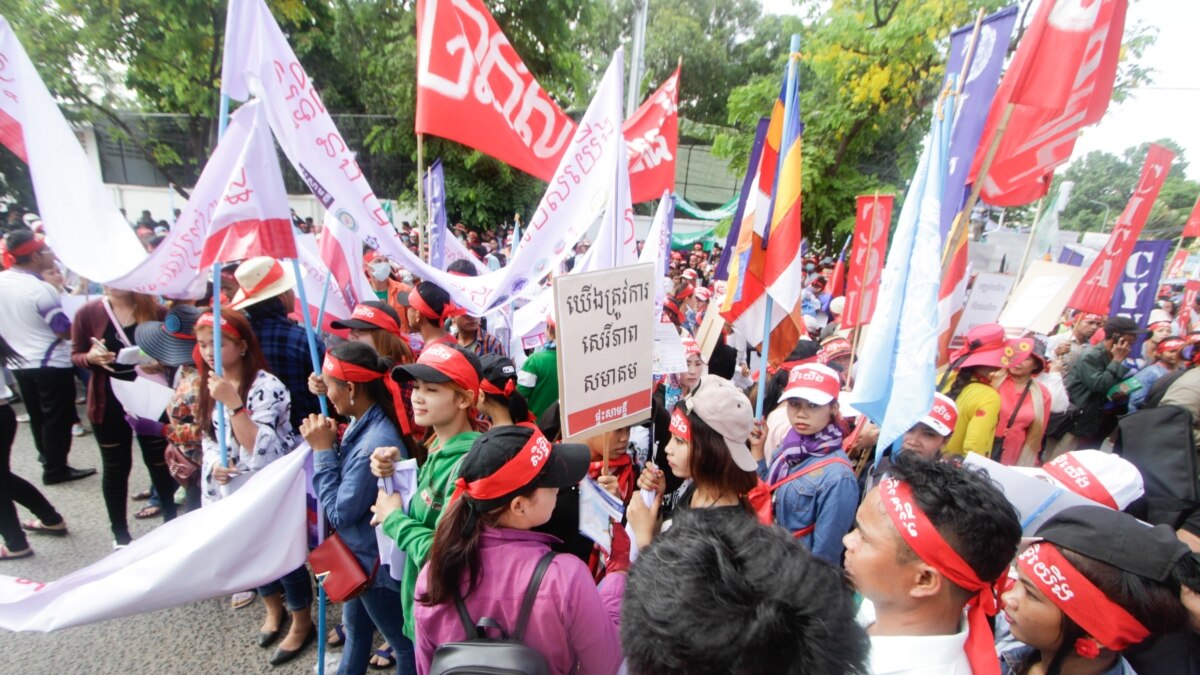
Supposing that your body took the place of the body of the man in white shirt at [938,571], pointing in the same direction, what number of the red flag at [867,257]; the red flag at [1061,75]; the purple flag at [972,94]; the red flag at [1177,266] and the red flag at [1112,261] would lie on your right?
5

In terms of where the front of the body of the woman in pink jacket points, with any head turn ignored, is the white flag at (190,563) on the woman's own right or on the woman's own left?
on the woman's own left

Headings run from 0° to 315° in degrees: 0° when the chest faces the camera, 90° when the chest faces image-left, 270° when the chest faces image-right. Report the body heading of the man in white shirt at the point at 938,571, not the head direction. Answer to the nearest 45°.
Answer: approximately 90°

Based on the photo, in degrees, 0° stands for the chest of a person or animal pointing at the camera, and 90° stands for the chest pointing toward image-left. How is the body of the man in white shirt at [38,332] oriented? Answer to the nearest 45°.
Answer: approximately 225°

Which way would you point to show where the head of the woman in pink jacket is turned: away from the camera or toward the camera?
away from the camera

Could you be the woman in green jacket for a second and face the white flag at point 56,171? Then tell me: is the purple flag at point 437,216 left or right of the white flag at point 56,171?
right

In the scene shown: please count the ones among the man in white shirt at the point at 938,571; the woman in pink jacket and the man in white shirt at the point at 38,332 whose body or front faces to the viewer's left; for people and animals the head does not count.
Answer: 1

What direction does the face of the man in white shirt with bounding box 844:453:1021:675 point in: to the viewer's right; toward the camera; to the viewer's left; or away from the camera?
to the viewer's left

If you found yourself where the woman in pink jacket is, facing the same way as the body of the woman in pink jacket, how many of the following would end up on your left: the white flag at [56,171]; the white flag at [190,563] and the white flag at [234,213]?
3

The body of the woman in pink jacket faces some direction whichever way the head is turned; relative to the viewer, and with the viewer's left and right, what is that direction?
facing away from the viewer and to the right of the viewer

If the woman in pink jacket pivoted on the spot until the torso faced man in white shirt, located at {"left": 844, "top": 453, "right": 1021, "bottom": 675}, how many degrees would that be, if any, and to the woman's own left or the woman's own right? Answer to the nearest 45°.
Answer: approximately 45° to the woman's own right
